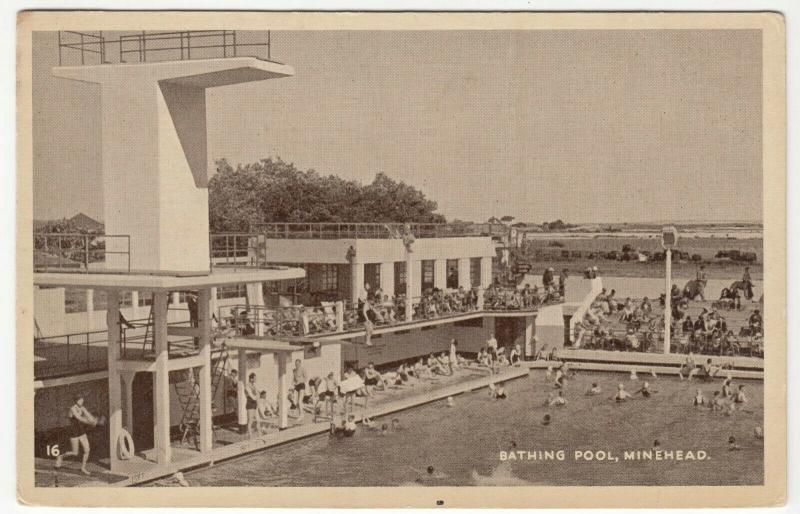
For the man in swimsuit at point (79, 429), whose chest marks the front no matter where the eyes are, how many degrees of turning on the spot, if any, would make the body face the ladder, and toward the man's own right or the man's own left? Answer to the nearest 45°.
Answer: approximately 90° to the man's own left
